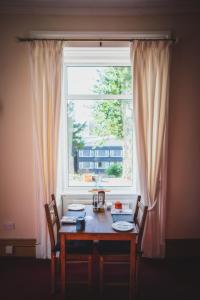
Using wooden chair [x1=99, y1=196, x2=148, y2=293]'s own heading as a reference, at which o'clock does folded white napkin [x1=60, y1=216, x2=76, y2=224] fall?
The folded white napkin is roughly at 12 o'clock from the wooden chair.

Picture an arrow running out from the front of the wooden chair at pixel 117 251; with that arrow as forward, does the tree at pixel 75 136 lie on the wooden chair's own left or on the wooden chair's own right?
on the wooden chair's own right

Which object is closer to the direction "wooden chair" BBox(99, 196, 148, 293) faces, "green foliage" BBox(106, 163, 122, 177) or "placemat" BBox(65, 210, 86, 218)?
the placemat

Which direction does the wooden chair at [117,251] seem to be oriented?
to the viewer's left
